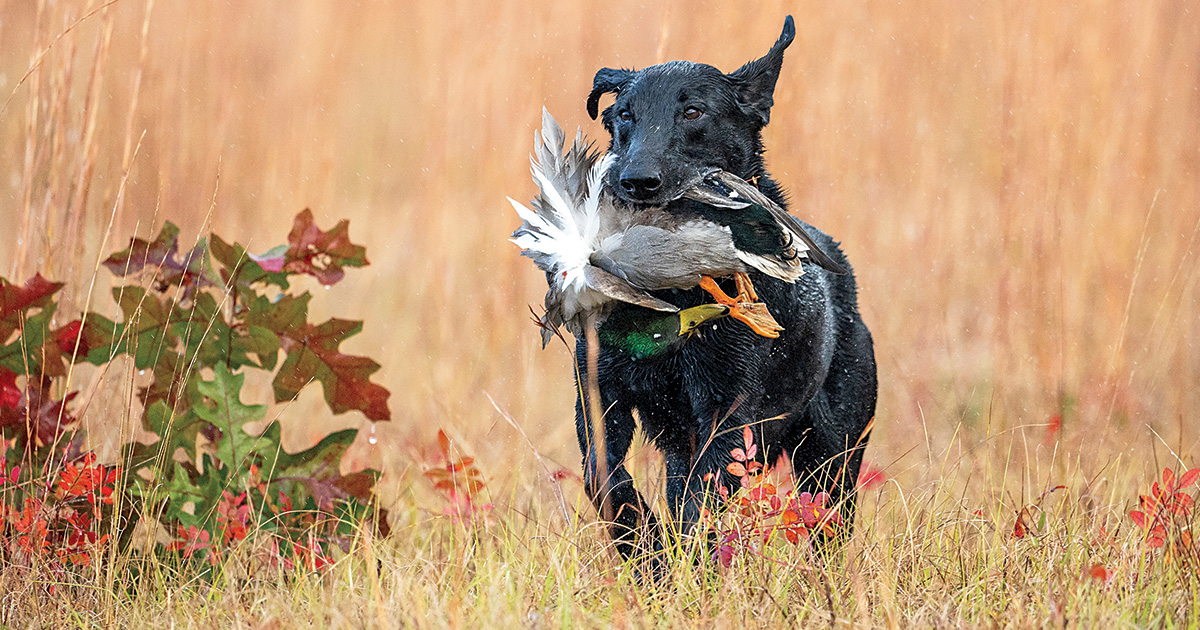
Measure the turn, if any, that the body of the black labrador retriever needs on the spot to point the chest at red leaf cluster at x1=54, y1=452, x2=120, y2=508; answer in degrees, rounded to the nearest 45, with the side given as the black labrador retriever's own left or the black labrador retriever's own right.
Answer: approximately 45° to the black labrador retriever's own right

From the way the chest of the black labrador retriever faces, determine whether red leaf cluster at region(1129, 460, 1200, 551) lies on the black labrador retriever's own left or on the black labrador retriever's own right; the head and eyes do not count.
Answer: on the black labrador retriever's own left

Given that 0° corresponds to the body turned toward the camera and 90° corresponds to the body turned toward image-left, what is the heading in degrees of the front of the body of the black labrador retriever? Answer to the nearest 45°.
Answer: approximately 45°

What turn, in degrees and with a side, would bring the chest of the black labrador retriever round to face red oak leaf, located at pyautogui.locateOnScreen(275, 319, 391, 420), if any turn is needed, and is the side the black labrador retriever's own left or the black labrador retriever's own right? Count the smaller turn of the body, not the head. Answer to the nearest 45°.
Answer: approximately 45° to the black labrador retriever's own right

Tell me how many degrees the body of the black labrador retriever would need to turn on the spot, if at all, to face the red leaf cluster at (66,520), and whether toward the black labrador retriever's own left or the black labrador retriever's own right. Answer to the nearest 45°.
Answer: approximately 45° to the black labrador retriever's own right
